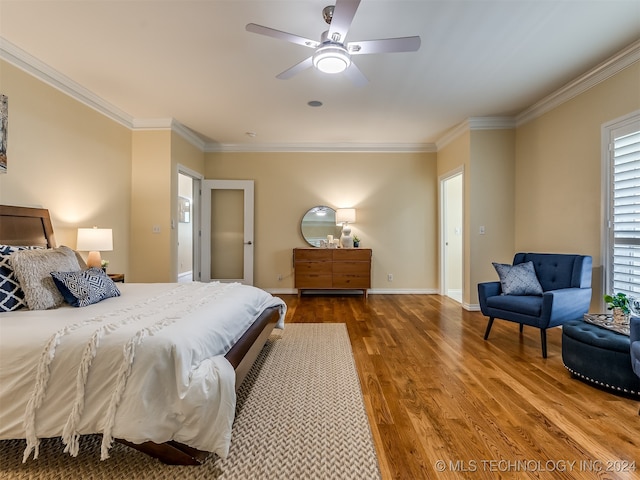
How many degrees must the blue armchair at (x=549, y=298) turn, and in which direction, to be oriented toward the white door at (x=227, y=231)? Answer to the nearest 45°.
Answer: approximately 45° to its right

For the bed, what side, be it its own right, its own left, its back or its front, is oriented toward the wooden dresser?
left

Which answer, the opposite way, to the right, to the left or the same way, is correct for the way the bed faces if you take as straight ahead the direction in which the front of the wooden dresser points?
to the left

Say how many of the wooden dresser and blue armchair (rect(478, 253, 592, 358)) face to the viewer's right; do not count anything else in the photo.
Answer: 0

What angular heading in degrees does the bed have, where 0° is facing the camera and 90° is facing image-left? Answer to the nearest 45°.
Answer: approximately 315°

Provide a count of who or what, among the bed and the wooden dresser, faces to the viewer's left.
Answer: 0

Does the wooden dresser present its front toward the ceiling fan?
yes

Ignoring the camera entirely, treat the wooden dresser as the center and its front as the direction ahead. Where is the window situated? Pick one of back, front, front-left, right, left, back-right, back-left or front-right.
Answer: front-left

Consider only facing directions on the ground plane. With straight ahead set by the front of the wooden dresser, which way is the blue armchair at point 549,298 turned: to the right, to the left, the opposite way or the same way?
to the right

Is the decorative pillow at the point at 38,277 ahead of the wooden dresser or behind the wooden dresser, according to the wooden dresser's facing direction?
ahead

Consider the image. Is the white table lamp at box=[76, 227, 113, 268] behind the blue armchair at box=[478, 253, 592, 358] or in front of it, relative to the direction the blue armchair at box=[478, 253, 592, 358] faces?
in front

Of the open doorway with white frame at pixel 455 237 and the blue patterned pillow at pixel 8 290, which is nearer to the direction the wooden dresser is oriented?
the blue patterned pillow

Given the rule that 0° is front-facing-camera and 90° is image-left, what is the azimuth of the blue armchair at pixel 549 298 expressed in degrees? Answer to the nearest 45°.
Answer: approximately 45°

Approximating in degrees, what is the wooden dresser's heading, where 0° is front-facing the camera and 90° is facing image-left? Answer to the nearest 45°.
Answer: approximately 0°
